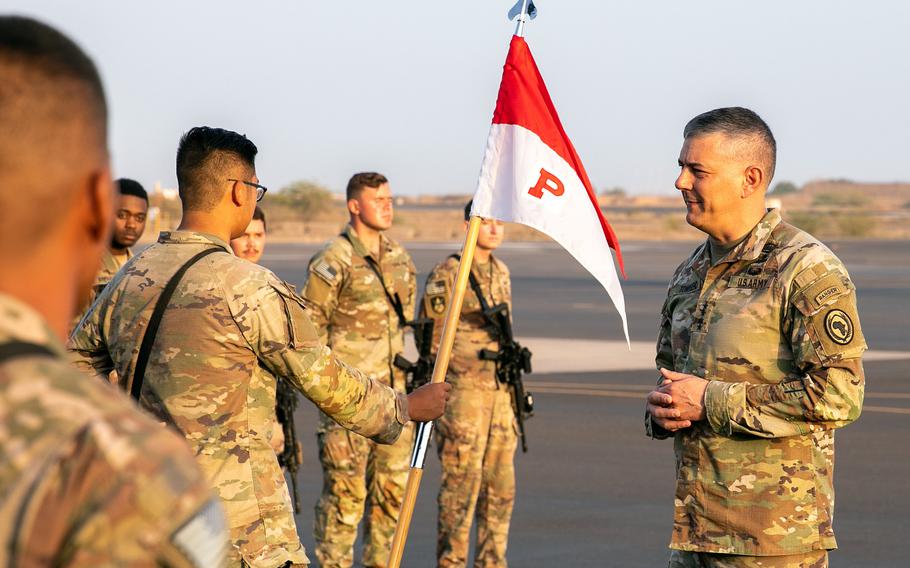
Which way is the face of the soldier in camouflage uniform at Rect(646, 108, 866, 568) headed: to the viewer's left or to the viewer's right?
to the viewer's left

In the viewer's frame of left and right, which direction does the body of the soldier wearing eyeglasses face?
facing away from the viewer and to the right of the viewer

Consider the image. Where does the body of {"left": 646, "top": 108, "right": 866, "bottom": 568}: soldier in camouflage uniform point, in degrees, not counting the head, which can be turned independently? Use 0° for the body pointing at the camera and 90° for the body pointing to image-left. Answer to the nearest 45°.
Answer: approximately 45°

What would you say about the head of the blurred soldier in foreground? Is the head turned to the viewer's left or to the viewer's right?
to the viewer's right

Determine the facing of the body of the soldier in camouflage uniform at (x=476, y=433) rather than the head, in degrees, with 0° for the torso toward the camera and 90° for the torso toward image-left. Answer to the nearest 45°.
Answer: approximately 315°

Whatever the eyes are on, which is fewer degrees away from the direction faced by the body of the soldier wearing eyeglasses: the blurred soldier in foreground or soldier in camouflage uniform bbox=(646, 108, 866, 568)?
the soldier in camouflage uniform

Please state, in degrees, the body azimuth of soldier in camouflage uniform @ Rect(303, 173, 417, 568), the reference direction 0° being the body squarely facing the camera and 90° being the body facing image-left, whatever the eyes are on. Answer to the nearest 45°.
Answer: approximately 315°

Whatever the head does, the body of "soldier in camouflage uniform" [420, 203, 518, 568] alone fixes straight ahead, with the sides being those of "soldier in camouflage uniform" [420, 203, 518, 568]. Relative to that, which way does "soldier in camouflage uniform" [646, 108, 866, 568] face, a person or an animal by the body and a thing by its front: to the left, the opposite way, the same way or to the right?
to the right

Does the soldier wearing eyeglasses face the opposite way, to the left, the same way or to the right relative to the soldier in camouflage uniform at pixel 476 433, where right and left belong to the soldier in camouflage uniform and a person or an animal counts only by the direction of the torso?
to the left

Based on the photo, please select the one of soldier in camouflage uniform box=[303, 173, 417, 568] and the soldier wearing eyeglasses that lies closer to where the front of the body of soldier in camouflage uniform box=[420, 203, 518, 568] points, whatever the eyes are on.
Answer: the soldier wearing eyeglasses

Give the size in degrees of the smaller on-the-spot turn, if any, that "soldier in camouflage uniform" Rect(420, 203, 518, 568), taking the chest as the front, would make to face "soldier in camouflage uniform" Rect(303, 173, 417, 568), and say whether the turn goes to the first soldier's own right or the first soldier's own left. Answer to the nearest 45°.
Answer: approximately 135° to the first soldier's own right

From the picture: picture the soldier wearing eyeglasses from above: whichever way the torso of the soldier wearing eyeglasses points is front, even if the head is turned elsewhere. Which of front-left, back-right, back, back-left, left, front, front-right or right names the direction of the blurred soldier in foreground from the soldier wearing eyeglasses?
back-right

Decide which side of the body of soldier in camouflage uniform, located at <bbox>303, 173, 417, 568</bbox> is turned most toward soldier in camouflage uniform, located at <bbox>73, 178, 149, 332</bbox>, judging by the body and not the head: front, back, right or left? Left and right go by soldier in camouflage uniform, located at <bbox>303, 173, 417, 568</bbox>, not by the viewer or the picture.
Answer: right

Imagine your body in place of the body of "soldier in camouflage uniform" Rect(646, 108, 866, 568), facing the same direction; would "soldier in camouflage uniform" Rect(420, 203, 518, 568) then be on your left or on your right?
on your right

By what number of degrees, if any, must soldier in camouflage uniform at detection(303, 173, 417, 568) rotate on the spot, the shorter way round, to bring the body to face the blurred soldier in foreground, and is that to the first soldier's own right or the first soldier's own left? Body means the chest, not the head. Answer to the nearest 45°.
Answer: approximately 45° to the first soldier's own right
